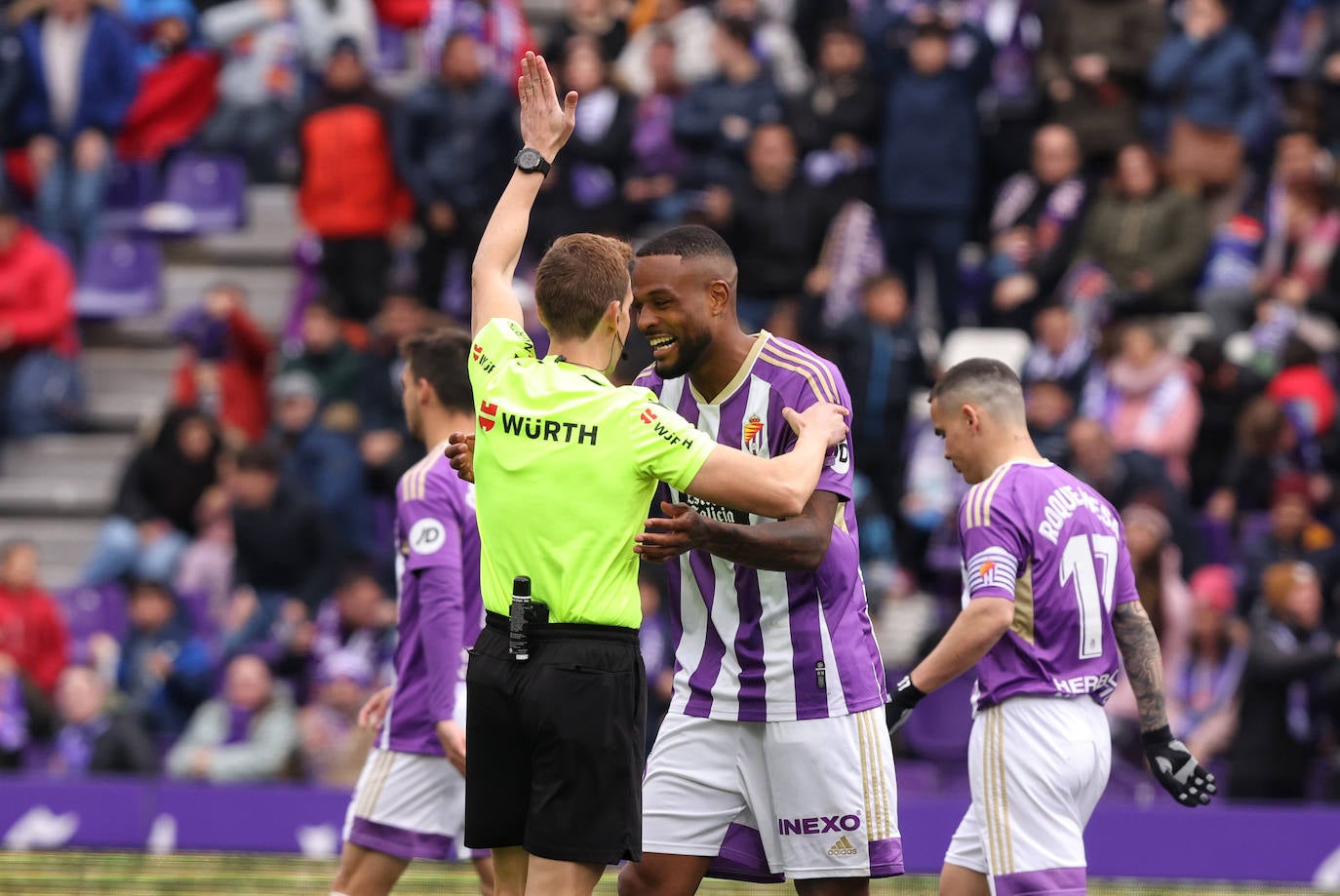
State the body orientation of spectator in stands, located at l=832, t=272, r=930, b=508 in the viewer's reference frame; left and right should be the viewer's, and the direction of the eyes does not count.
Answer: facing the viewer

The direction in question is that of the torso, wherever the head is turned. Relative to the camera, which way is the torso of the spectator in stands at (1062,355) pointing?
toward the camera

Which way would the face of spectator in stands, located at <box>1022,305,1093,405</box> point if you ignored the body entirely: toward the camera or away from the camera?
toward the camera

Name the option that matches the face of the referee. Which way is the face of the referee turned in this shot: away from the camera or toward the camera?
away from the camera

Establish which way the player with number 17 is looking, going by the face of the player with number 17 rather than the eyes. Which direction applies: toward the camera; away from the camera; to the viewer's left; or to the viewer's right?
to the viewer's left

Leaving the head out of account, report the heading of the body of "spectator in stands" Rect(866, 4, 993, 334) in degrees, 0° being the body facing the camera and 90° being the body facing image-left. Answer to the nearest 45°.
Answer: approximately 0°

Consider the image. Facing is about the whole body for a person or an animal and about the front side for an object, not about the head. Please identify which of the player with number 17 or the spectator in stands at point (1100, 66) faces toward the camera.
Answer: the spectator in stands

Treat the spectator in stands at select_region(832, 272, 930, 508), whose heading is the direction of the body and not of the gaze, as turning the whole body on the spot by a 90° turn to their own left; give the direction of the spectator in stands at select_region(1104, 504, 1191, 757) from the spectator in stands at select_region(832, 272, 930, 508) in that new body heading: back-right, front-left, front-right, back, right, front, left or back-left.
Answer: front-right

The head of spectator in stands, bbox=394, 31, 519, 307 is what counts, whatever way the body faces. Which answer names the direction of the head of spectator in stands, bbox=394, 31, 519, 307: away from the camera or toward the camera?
toward the camera

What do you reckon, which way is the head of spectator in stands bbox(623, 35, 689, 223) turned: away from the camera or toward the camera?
toward the camera

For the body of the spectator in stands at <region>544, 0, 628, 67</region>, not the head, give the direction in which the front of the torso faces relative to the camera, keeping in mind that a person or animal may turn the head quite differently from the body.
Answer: toward the camera

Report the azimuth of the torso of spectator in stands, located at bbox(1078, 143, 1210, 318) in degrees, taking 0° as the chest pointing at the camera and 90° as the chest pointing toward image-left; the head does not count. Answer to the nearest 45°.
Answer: approximately 0°

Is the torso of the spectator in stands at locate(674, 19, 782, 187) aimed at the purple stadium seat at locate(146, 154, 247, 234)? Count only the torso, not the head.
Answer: no

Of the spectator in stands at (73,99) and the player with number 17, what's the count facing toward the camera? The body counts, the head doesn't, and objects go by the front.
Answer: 1

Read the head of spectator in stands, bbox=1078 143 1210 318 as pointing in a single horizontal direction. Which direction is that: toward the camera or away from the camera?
toward the camera

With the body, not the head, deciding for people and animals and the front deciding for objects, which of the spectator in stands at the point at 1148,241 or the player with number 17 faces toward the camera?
the spectator in stands
